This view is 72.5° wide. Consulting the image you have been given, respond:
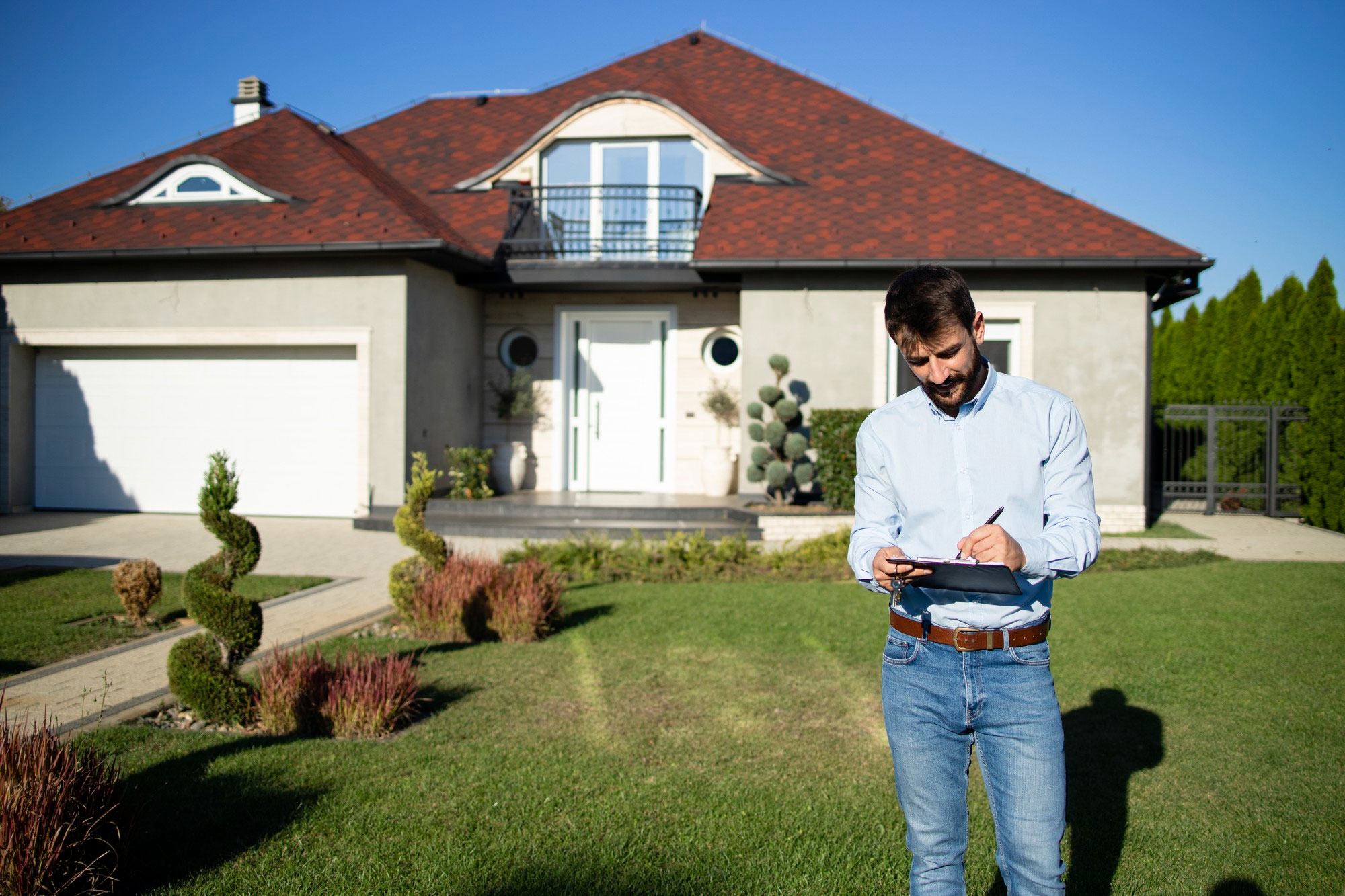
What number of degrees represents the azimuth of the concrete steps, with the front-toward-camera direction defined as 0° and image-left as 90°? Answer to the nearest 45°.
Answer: approximately 0°

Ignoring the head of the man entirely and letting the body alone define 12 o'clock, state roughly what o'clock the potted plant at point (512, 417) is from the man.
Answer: The potted plant is roughly at 5 o'clock from the man.

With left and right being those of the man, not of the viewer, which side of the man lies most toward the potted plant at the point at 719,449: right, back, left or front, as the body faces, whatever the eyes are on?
back

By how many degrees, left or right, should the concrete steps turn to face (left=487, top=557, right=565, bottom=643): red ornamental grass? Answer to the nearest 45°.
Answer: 0° — it already faces it

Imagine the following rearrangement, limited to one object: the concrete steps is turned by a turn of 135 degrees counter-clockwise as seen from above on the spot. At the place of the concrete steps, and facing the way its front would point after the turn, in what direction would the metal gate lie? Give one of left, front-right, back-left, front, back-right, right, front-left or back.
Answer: front-right

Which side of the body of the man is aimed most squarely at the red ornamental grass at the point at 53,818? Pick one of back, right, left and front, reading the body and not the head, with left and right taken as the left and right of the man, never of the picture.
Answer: right

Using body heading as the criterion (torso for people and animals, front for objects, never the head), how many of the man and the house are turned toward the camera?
2

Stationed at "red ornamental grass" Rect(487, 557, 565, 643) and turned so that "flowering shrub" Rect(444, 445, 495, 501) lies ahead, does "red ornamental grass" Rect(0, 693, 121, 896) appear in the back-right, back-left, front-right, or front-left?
back-left

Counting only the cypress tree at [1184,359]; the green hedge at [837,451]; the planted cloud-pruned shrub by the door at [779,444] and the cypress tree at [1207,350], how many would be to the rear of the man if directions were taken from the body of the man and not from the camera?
4
